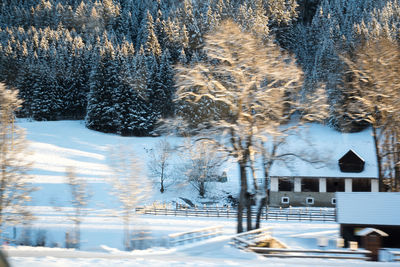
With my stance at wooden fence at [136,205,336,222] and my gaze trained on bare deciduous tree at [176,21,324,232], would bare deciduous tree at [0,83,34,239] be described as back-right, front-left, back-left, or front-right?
front-right

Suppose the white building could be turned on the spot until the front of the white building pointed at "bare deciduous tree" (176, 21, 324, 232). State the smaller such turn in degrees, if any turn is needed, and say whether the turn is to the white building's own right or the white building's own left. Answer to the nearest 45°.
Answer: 0° — it already faces it

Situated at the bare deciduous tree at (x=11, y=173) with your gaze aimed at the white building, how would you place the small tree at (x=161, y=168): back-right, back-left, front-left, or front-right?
front-left

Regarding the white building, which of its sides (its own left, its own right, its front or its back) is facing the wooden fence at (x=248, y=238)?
front

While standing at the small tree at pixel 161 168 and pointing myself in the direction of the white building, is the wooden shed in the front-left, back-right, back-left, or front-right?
front-right

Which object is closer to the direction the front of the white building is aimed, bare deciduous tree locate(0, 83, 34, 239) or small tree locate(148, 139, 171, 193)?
the bare deciduous tree

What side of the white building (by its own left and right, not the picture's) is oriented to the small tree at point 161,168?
right

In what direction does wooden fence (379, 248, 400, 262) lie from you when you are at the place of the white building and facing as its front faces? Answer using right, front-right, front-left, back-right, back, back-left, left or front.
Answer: front

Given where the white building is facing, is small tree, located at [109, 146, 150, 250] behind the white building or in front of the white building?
in front

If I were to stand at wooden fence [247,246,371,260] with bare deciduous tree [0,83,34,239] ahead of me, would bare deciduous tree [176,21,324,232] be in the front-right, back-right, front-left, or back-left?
front-right

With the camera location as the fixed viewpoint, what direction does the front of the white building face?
facing the viewer

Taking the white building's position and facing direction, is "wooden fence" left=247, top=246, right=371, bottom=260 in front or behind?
in front
